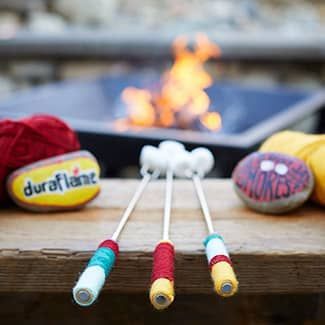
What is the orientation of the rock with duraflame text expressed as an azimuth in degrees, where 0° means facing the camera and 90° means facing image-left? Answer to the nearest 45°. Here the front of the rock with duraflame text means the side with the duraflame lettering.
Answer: approximately 0°

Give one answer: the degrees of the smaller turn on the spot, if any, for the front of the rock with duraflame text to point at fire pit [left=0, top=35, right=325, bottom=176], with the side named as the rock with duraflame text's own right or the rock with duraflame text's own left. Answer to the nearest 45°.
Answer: approximately 180°

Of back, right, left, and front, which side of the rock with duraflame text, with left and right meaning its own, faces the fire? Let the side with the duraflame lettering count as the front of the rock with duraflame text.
back
